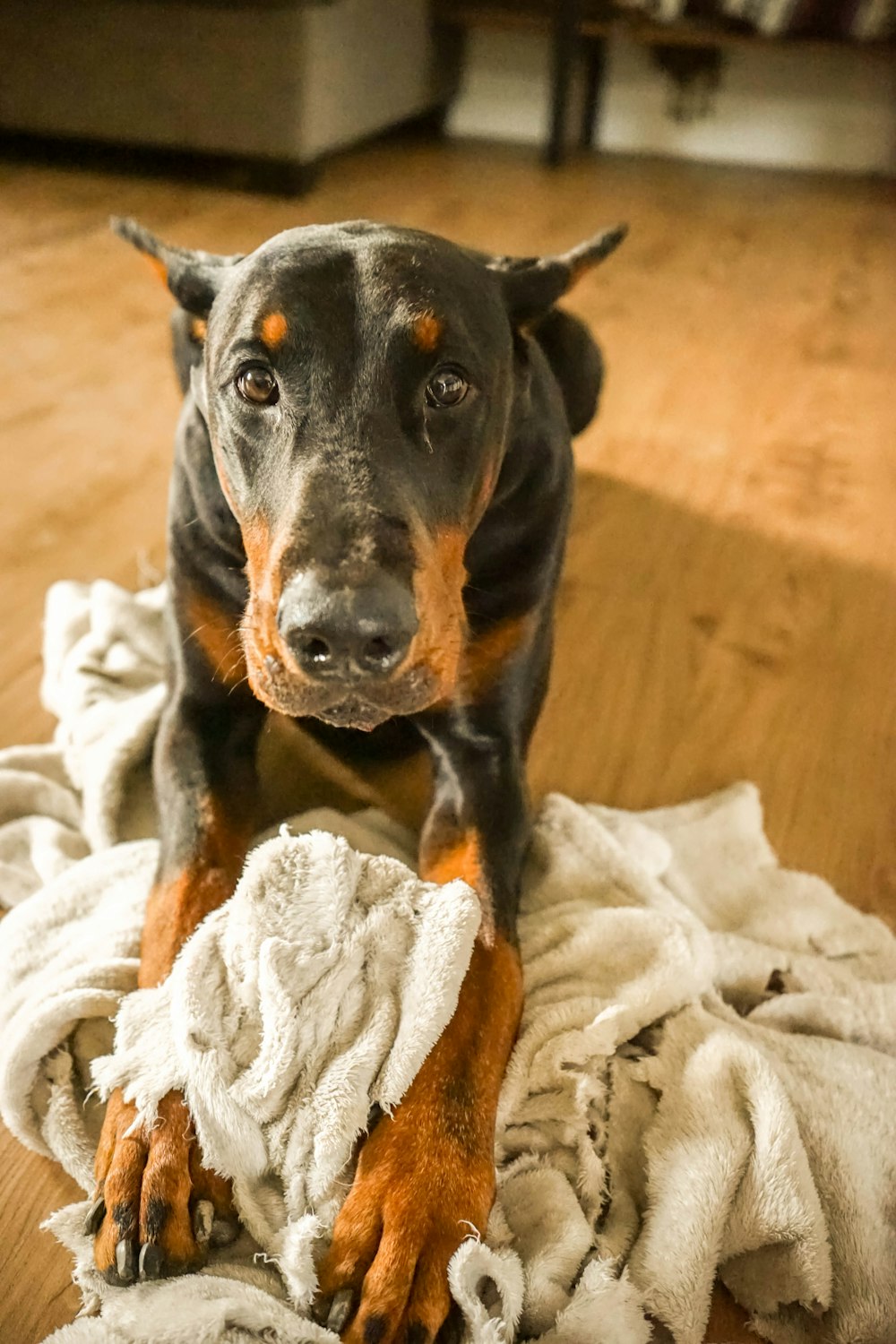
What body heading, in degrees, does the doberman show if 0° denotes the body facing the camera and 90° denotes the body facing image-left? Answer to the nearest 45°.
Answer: approximately 0°
